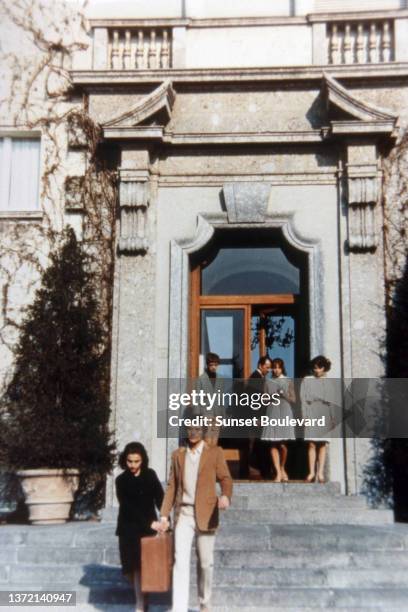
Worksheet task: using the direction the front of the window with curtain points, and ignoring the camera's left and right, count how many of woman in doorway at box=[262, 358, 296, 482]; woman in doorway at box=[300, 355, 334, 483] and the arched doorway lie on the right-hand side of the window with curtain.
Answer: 0

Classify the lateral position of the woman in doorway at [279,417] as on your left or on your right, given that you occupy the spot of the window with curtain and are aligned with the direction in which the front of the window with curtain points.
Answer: on your left

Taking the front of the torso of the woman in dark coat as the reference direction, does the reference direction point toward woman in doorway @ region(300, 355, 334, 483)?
no

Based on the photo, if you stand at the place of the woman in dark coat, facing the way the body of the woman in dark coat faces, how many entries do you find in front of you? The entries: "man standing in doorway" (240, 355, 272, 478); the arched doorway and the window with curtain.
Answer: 0

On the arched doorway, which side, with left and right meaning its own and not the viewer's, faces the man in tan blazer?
front

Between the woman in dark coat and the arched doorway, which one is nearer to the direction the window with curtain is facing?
the woman in dark coat

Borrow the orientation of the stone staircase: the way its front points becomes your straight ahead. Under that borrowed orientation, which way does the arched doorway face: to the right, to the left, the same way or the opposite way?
the same way

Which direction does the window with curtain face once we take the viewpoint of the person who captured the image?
facing the viewer

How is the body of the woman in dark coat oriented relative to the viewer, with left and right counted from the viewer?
facing the viewer

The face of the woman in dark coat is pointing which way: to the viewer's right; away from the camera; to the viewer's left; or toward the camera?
toward the camera

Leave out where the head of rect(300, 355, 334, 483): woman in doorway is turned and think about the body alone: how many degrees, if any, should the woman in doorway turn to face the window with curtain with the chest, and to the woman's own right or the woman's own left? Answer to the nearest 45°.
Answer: approximately 90° to the woman's own right

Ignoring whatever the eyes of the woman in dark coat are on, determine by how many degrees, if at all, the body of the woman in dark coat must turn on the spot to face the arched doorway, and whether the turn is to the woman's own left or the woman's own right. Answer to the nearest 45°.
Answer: approximately 180°

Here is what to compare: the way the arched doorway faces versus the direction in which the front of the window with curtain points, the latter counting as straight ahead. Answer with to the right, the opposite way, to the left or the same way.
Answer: the same way

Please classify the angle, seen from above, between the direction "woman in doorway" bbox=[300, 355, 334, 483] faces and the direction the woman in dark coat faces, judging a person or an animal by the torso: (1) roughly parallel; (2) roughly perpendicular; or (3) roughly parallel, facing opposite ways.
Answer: roughly parallel
